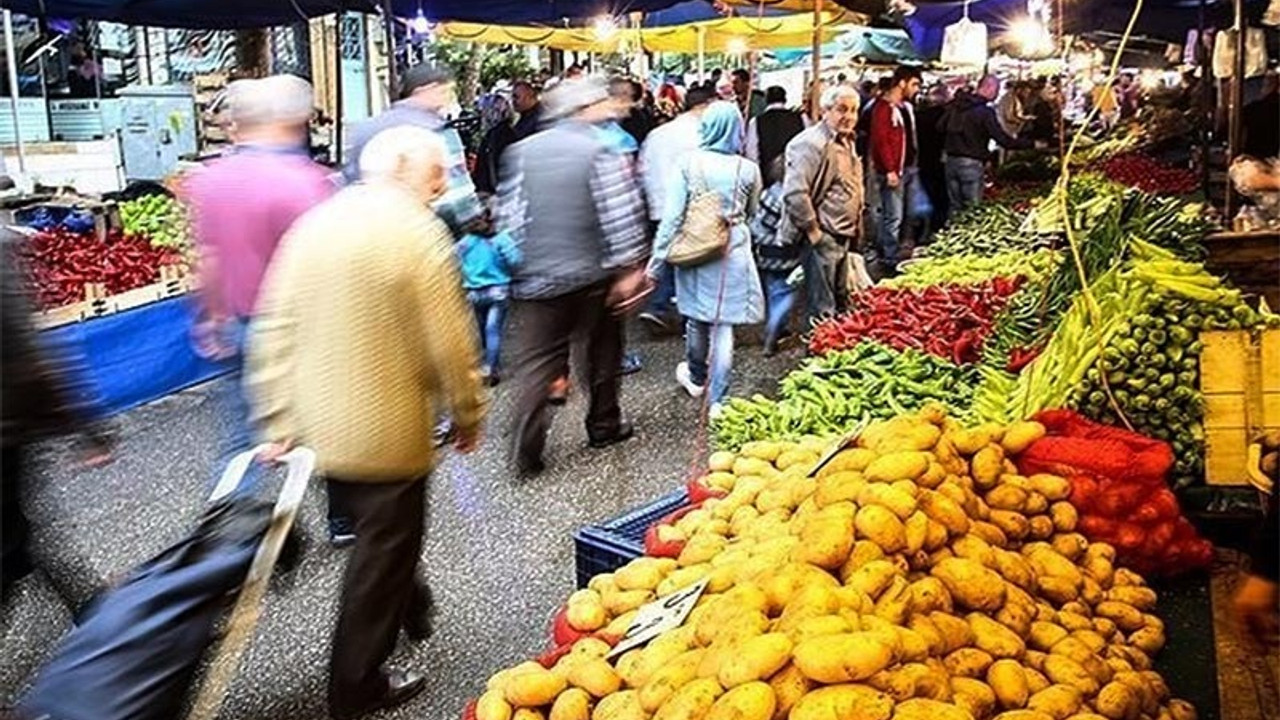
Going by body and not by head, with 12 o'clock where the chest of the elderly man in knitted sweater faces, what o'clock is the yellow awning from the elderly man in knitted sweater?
The yellow awning is roughly at 11 o'clock from the elderly man in knitted sweater.

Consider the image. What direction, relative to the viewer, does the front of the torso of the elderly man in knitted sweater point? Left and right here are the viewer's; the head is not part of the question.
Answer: facing away from the viewer and to the right of the viewer

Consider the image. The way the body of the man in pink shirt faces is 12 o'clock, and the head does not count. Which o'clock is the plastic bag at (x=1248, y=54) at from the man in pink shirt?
The plastic bag is roughly at 2 o'clock from the man in pink shirt.

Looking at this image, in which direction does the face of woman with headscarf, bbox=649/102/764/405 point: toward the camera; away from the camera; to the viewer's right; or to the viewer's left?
away from the camera

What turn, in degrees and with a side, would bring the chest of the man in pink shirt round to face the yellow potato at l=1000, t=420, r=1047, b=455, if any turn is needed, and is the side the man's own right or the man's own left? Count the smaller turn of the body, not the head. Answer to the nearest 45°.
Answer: approximately 135° to the man's own right

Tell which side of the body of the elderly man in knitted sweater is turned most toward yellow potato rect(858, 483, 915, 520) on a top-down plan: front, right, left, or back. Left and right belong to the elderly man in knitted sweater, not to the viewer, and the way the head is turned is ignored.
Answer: right

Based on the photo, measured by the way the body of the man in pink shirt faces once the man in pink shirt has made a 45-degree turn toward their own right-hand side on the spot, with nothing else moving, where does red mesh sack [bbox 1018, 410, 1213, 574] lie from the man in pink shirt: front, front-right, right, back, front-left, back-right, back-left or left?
right

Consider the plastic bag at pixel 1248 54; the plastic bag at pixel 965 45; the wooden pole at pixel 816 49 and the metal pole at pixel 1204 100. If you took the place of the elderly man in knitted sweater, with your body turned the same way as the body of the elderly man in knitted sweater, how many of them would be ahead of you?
4

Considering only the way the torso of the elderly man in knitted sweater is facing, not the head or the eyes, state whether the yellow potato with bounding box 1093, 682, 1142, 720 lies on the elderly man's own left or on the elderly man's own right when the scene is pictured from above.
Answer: on the elderly man's own right

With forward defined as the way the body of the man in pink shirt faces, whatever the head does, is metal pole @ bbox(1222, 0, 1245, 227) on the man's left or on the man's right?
on the man's right

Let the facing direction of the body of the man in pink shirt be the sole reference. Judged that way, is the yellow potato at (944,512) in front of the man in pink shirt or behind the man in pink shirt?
behind

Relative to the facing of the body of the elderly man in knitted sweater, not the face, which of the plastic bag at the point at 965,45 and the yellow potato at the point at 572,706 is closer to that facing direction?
the plastic bag

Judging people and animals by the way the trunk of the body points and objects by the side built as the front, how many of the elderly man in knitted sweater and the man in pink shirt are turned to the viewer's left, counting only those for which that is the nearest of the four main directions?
0

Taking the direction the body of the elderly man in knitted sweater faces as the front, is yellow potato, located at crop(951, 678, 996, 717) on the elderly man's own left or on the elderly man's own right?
on the elderly man's own right

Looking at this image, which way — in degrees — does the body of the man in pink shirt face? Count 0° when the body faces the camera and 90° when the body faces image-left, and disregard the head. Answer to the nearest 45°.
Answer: approximately 180°

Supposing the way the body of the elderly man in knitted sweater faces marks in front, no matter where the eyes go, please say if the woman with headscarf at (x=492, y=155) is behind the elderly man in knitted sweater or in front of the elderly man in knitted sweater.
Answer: in front
